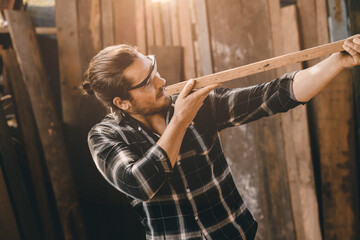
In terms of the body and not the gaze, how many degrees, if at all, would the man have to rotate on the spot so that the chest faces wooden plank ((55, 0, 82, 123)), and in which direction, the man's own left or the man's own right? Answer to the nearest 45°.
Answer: approximately 180°

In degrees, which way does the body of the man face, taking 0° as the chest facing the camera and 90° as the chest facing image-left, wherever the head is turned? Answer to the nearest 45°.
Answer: approximately 315°

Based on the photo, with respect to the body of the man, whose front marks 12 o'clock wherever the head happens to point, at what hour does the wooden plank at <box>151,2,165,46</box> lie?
The wooden plank is roughly at 7 o'clock from the man.

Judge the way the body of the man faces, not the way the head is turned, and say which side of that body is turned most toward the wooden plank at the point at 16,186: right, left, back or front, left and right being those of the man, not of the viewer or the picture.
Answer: back

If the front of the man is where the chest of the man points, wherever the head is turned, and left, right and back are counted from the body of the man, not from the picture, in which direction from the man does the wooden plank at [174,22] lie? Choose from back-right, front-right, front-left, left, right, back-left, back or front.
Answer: back-left

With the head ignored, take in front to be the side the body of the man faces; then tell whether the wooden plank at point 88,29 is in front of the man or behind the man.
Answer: behind

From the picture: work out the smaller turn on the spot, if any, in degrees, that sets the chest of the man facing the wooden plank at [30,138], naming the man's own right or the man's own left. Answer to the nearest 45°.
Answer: approximately 180°

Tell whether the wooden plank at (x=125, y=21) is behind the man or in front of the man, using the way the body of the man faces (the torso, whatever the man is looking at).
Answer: behind

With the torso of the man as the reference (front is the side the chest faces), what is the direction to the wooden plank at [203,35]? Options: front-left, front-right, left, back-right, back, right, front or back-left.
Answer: back-left

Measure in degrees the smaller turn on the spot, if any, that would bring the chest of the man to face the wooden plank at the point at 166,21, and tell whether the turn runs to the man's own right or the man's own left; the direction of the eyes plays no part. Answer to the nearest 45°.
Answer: approximately 135° to the man's own left

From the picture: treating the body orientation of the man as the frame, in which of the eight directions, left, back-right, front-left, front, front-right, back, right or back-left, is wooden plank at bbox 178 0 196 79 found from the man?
back-left

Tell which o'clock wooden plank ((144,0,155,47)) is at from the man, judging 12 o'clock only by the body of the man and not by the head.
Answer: The wooden plank is roughly at 7 o'clock from the man.

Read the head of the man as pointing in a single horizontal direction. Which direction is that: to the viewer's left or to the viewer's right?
to the viewer's right
